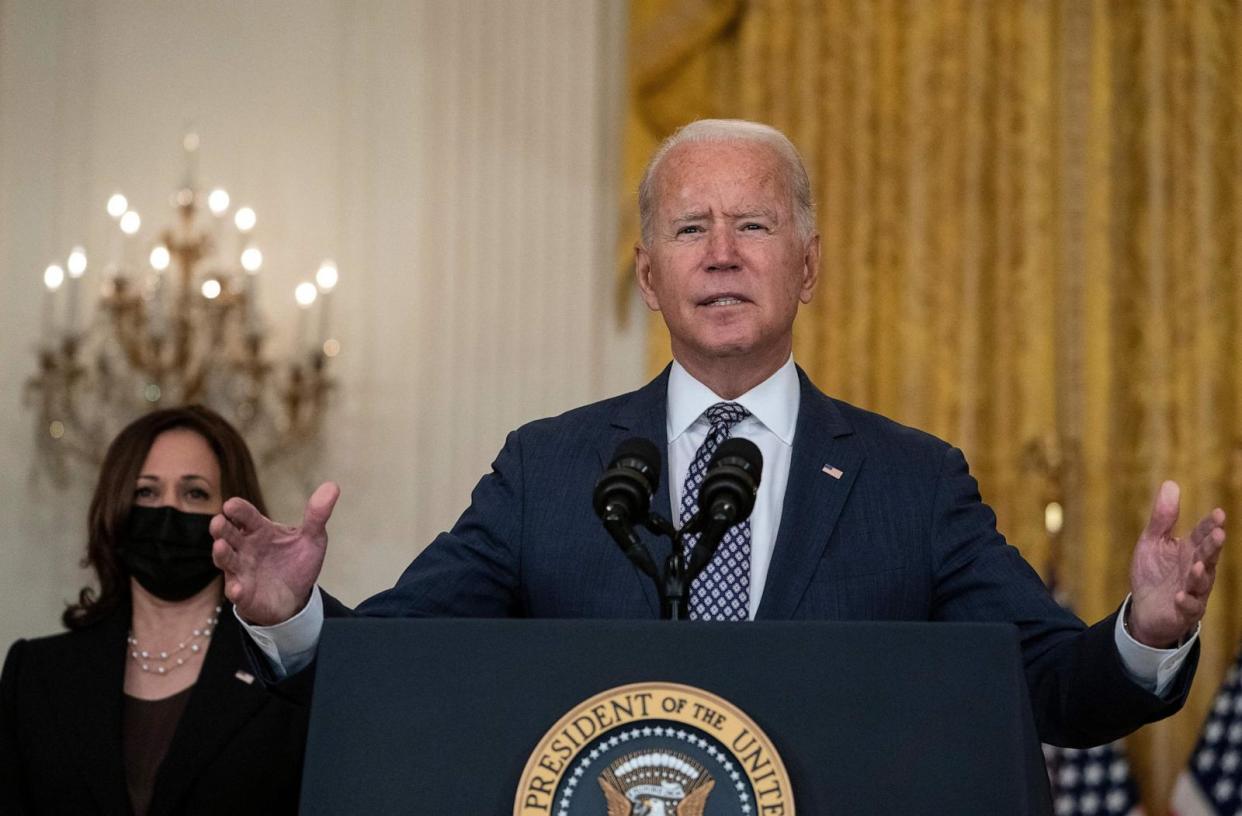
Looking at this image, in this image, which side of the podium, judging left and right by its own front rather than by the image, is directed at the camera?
front

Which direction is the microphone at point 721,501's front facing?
away from the camera

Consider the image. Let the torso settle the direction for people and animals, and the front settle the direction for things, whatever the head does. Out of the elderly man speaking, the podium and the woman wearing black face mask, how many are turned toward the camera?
3

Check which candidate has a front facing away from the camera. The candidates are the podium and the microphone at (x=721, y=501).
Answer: the microphone

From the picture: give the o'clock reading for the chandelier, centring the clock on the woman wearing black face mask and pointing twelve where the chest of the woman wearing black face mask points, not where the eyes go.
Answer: The chandelier is roughly at 6 o'clock from the woman wearing black face mask.

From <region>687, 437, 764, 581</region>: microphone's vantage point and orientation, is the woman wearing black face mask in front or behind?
in front

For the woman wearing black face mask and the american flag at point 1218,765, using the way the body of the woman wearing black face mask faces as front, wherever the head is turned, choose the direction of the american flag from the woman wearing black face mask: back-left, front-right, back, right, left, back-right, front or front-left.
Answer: left

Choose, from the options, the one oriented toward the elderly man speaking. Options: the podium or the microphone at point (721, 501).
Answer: the microphone

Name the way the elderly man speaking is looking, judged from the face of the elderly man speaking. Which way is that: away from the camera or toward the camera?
toward the camera

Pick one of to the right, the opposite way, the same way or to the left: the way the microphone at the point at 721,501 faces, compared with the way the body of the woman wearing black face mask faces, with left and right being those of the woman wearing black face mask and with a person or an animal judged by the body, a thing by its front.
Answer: the opposite way

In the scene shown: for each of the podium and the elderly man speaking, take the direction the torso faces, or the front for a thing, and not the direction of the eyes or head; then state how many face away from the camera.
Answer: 0

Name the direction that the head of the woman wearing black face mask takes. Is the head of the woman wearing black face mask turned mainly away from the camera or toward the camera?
toward the camera

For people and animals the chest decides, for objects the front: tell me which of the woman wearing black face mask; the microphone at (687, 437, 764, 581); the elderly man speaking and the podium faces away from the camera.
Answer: the microphone

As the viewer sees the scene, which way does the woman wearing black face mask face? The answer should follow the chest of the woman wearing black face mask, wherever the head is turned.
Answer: toward the camera

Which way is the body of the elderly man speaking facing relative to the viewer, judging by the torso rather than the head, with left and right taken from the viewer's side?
facing the viewer

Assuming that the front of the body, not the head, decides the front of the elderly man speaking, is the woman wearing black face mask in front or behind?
behind

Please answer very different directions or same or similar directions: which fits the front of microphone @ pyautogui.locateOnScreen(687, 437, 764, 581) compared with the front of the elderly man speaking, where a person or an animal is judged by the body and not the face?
very different directions
